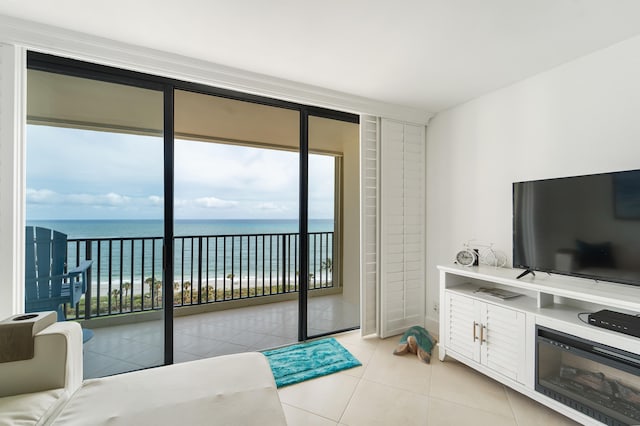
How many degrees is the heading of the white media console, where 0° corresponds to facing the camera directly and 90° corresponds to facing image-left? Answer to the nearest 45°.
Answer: approximately 45°

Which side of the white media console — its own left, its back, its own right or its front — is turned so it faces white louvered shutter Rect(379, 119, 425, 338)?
right

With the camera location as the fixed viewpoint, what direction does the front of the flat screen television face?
facing the viewer and to the left of the viewer

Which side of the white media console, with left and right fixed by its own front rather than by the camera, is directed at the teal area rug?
front

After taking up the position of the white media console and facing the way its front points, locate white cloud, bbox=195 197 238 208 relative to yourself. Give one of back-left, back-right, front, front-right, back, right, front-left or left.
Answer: front-right

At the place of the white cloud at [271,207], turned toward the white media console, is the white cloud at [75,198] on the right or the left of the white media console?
right
